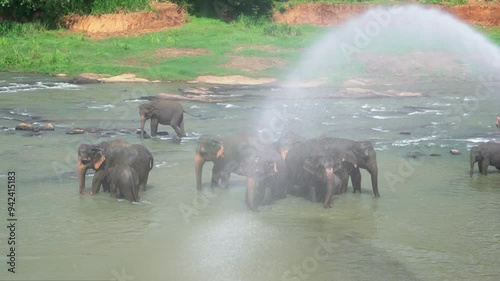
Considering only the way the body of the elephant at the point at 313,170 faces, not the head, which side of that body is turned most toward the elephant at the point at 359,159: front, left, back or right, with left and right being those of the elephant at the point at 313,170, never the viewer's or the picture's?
left

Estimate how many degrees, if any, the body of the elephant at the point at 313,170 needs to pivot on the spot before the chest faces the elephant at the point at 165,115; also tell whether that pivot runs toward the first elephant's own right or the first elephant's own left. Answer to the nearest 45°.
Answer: approximately 180°

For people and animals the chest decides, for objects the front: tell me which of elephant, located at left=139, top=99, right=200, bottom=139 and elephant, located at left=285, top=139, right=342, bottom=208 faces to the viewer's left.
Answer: elephant, located at left=139, top=99, right=200, bottom=139

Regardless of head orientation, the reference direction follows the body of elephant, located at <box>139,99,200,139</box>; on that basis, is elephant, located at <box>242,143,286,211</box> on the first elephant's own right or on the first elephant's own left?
on the first elephant's own left

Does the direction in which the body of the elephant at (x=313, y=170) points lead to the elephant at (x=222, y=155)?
no

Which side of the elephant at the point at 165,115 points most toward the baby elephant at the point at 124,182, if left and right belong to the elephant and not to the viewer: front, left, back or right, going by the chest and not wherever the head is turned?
left

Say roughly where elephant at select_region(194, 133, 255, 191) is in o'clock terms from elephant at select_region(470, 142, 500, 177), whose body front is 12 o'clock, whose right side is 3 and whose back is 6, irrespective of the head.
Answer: elephant at select_region(194, 133, 255, 191) is roughly at 11 o'clock from elephant at select_region(470, 142, 500, 177).

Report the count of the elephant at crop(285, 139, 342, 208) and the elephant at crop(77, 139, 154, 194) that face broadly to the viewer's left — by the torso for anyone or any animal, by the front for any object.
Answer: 1

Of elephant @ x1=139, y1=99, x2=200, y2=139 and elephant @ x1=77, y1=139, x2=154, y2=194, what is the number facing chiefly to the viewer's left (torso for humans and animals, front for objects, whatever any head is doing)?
2

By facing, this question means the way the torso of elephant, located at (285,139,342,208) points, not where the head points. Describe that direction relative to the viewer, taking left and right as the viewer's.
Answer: facing the viewer and to the right of the viewer

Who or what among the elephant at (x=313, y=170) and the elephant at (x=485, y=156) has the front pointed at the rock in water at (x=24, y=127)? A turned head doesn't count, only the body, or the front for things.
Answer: the elephant at (x=485, y=156)

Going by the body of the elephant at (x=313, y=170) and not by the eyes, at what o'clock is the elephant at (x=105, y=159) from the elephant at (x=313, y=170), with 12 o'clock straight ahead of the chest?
the elephant at (x=105, y=159) is roughly at 4 o'clock from the elephant at (x=313, y=170).

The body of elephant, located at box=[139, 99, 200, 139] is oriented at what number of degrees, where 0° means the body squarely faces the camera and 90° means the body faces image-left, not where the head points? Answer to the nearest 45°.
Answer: approximately 90°

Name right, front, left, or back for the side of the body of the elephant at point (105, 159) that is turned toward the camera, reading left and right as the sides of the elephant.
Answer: left

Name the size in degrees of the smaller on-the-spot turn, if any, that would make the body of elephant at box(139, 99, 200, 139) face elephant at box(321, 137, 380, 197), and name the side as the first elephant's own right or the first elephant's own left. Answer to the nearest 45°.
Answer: approximately 135° to the first elephant's own left

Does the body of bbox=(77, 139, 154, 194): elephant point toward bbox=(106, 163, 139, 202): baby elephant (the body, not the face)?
no

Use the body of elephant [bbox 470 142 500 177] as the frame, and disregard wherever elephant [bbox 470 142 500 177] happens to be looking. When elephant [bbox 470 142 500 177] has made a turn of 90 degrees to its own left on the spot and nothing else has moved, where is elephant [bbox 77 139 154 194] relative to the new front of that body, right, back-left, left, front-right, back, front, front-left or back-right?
front-right

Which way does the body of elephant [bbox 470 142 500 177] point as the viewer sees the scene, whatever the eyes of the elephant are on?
to the viewer's left
